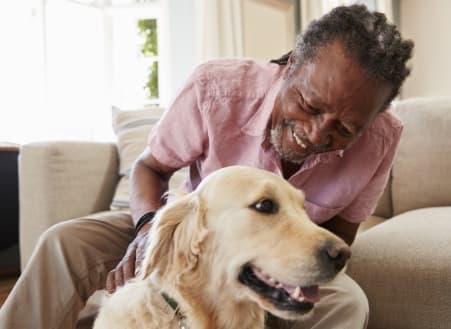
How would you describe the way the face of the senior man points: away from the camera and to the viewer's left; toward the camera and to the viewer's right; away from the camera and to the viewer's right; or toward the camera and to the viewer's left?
toward the camera and to the viewer's left

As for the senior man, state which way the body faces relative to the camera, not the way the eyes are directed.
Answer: toward the camera

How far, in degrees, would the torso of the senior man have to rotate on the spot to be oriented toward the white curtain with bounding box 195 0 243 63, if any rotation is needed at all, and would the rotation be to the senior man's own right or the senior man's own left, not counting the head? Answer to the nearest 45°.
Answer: approximately 180°
